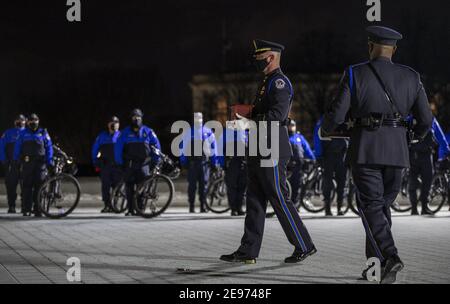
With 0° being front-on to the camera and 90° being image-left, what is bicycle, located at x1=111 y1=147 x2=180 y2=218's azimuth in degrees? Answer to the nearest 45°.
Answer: approximately 315°

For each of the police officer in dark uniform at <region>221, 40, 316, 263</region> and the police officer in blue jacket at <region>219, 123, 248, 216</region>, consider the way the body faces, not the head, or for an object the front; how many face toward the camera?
1

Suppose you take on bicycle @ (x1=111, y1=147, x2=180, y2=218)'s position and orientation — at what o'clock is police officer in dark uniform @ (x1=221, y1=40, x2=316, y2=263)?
The police officer in dark uniform is roughly at 1 o'clock from the bicycle.

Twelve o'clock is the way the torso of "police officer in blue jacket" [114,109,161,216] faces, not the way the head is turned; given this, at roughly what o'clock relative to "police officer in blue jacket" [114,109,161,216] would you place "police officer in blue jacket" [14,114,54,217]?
"police officer in blue jacket" [14,114,54,217] is roughly at 3 o'clock from "police officer in blue jacket" [114,109,161,216].

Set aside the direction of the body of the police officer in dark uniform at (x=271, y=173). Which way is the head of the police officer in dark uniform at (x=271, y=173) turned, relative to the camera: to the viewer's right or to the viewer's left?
to the viewer's left

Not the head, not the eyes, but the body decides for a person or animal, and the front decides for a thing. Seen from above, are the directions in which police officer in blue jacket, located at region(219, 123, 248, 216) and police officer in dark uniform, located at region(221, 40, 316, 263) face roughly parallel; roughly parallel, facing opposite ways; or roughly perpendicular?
roughly perpendicular

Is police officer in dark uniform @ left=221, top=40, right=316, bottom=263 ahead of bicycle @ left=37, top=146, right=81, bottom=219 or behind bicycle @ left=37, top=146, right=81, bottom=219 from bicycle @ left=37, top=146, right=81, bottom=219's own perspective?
ahead

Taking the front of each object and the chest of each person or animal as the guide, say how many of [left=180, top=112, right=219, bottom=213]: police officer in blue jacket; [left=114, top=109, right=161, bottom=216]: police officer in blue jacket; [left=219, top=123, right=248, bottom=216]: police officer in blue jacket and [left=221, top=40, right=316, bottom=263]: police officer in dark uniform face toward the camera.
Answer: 3

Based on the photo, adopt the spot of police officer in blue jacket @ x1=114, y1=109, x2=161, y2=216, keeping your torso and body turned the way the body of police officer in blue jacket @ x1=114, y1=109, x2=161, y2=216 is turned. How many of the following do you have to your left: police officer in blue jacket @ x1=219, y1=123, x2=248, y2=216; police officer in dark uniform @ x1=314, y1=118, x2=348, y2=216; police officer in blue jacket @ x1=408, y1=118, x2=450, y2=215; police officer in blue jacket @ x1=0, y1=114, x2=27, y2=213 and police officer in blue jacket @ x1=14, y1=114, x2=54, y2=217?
3

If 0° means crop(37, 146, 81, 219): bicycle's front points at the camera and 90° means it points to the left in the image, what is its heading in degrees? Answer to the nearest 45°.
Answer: approximately 315°

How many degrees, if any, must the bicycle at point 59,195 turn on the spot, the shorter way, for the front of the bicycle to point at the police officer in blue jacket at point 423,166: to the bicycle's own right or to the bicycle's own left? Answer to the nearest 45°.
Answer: approximately 45° to the bicycle's own left

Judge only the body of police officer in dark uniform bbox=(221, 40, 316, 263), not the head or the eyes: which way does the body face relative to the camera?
to the viewer's left

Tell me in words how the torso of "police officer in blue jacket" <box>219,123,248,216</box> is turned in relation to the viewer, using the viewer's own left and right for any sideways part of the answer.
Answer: facing the viewer

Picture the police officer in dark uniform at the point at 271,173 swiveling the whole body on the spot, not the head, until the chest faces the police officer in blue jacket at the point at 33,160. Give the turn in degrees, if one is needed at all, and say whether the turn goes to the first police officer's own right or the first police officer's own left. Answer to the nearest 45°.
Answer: approximately 45° to the first police officer's own right

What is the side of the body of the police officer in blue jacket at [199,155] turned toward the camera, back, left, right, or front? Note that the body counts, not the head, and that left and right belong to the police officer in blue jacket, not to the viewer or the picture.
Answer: front

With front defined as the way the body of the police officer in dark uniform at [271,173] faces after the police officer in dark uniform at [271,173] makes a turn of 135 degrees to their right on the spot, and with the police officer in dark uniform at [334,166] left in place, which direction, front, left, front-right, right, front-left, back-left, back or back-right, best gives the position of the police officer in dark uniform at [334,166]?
front-left
